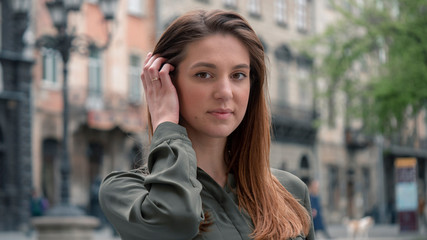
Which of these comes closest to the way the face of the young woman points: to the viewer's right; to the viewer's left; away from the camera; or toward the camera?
toward the camera

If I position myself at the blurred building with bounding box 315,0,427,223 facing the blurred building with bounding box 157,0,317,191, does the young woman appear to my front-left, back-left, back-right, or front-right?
front-left

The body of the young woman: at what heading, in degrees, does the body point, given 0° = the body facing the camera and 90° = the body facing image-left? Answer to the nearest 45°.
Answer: approximately 315°

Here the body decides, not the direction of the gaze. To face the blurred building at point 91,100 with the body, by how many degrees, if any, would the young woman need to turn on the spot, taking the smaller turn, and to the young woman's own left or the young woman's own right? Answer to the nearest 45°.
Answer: approximately 135° to the young woman's own left

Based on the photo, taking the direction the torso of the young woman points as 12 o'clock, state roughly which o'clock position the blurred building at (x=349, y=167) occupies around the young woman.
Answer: The blurred building is roughly at 8 o'clock from the young woman.

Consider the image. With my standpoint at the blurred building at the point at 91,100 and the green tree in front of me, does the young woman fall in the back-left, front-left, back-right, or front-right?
front-right

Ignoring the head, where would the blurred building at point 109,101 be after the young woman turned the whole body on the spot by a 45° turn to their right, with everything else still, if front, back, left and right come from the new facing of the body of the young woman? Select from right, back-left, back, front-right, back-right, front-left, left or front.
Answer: back

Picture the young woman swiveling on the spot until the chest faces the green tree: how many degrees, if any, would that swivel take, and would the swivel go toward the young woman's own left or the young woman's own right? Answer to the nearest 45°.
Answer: approximately 135° to the young woman's own left

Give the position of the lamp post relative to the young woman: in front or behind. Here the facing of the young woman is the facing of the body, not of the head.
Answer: behind

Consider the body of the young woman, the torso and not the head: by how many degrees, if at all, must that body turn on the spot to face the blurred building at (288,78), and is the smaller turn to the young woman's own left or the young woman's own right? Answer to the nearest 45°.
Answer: approximately 135° to the young woman's own left
